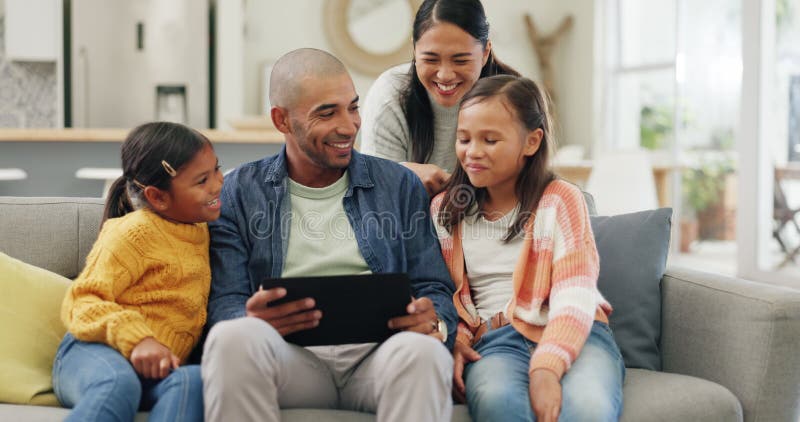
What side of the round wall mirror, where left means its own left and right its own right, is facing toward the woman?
front

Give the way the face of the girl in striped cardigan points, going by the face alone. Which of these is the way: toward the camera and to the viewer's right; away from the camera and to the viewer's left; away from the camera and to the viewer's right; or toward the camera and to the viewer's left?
toward the camera and to the viewer's left

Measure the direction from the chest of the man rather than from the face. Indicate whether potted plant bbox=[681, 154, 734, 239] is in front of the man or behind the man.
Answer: behind

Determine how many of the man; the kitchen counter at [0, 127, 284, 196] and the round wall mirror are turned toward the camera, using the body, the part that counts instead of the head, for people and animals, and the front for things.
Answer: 3

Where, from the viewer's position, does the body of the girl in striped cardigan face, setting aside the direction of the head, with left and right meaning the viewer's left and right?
facing the viewer and to the left of the viewer

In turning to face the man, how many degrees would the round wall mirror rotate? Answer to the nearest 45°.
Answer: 0° — it already faces them

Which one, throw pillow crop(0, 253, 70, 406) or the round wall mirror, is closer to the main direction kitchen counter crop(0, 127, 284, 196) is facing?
the throw pillow
